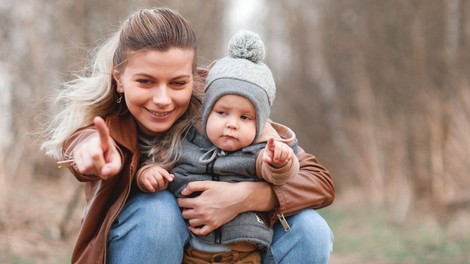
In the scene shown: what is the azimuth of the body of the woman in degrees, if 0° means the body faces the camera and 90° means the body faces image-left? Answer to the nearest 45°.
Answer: approximately 0°
